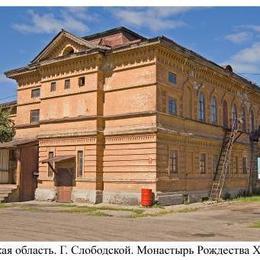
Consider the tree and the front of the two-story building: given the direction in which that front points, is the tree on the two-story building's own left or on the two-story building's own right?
on the two-story building's own right

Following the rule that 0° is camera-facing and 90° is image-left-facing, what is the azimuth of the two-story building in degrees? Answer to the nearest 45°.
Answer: approximately 45°

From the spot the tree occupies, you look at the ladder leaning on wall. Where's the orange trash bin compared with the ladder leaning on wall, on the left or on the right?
right
